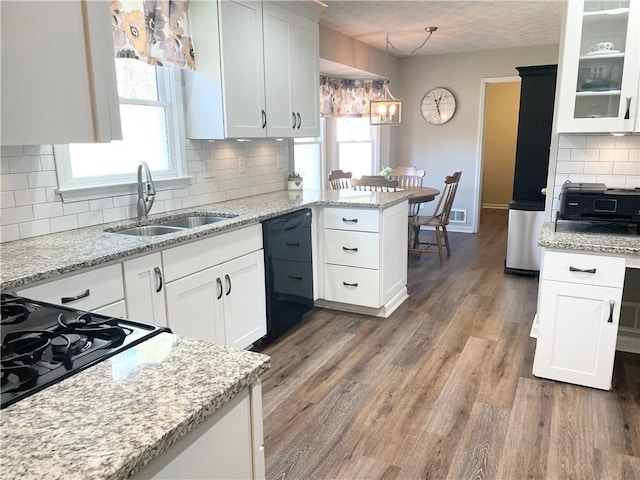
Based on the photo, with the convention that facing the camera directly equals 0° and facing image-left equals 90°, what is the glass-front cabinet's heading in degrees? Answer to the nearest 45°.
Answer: approximately 0°

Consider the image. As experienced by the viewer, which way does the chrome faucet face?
facing the viewer and to the right of the viewer

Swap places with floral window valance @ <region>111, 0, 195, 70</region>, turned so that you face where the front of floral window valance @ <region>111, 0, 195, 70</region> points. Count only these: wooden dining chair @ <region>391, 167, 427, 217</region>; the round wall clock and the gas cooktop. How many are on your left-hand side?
2

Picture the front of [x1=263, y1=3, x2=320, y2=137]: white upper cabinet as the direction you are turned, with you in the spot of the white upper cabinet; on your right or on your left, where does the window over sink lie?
on your right

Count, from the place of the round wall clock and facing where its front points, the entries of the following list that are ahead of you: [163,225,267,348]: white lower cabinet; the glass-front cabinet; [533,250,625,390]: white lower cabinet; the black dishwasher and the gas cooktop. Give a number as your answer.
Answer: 5

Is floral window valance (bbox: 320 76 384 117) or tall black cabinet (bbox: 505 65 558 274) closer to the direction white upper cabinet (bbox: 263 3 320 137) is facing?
the tall black cabinet

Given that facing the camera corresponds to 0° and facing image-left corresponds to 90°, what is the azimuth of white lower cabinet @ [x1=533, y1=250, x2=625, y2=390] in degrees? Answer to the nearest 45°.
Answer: approximately 0°

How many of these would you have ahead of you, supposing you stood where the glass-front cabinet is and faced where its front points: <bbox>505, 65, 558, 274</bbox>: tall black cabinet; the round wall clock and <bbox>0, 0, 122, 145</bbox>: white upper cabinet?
1

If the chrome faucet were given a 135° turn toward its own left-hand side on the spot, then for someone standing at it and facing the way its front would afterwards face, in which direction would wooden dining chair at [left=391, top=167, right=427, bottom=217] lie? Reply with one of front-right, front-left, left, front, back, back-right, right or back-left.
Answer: front-right

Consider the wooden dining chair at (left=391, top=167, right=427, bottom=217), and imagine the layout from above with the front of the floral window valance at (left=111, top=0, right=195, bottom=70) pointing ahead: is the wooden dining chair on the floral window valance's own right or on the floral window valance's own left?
on the floral window valance's own left

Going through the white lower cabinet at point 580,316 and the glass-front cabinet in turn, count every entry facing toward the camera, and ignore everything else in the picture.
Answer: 2

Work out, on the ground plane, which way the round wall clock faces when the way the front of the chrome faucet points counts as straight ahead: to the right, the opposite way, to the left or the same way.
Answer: to the right

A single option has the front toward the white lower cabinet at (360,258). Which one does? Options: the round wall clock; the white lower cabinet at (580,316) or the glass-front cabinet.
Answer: the round wall clock

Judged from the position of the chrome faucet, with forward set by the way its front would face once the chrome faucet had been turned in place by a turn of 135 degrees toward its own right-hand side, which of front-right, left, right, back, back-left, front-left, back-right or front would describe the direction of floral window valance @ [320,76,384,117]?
back-right

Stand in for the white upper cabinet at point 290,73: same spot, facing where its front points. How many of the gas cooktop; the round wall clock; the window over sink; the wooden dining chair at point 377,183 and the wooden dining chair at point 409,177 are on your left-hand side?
3

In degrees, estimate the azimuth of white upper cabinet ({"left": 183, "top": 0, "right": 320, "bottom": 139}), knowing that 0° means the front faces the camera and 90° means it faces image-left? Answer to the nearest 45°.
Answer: approximately 315°
